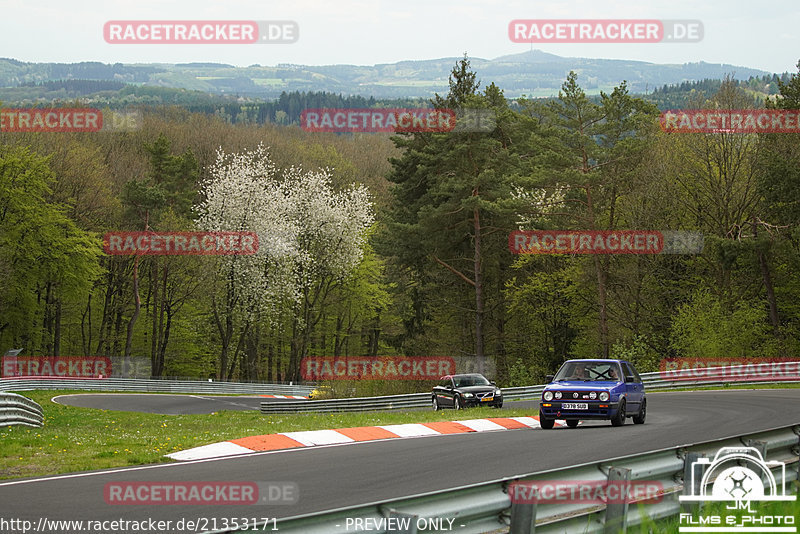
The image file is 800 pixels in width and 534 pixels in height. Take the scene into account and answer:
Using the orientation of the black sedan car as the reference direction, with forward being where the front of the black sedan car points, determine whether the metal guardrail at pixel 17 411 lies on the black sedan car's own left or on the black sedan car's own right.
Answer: on the black sedan car's own right

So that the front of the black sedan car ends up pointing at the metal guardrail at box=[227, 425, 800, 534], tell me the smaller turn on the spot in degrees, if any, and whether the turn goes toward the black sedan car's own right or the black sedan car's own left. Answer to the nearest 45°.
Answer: approximately 45° to the black sedan car's own right

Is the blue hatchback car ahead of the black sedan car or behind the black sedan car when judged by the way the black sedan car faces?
ahead

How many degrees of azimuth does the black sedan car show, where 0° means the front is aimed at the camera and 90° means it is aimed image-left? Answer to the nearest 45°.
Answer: approximately 315°
